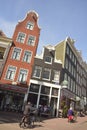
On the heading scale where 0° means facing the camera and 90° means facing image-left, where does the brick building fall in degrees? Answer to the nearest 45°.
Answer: approximately 0°
